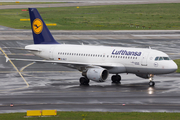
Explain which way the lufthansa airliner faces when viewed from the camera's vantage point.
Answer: facing the viewer and to the right of the viewer
